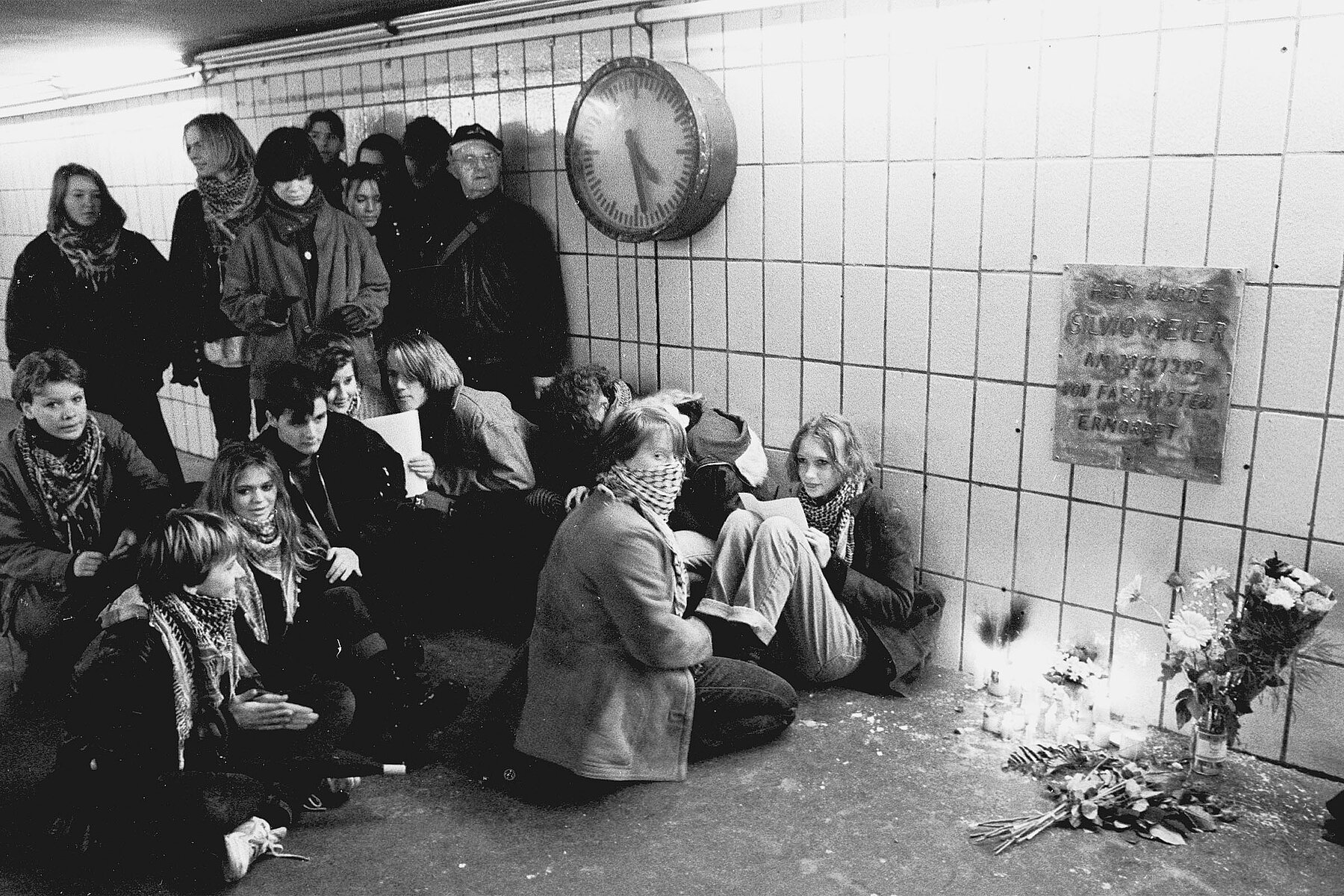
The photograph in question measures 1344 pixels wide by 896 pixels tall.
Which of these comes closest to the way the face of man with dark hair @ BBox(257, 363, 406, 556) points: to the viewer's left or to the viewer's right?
to the viewer's right

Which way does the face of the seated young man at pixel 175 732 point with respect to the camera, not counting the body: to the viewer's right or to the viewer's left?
to the viewer's right

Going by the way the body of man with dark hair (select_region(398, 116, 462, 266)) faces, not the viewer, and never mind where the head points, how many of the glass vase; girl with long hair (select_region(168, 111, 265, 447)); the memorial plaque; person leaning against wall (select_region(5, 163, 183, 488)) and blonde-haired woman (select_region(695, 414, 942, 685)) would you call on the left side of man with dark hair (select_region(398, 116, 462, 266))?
3

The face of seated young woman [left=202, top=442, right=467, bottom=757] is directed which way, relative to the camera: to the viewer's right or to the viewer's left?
to the viewer's right

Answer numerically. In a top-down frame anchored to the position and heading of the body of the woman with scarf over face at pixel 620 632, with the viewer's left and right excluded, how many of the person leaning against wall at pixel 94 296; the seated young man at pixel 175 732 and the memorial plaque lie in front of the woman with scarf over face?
1

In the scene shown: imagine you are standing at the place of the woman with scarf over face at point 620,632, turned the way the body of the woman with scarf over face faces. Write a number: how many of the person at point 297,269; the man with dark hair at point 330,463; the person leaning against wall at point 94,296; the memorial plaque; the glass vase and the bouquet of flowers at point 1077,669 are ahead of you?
3

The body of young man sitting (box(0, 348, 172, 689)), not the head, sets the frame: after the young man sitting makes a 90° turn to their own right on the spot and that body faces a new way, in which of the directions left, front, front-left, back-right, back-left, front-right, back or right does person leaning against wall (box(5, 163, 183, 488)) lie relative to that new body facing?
back-right

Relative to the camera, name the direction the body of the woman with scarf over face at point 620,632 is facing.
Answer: to the viewer's right

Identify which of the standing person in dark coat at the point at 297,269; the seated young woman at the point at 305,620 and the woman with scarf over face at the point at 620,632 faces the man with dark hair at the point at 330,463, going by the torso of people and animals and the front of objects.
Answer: the standing person in dark coat
